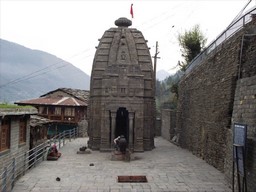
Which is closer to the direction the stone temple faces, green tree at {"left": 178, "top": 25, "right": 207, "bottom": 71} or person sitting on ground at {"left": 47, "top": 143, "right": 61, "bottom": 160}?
the person sitting on ground

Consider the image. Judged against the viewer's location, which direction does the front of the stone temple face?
facing the viewer

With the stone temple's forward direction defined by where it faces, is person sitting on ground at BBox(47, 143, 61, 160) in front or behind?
in front

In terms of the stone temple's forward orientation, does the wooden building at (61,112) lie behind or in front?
behind

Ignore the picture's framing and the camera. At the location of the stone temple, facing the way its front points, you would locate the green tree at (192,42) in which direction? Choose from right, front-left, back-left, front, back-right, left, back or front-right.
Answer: back-left

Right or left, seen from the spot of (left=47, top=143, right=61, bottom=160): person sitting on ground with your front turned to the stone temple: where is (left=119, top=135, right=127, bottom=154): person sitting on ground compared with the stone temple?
right

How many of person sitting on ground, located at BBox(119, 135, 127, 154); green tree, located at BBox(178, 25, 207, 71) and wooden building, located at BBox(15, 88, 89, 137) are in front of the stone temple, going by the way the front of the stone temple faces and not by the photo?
1

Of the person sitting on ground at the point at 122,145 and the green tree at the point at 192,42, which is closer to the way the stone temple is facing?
the person sitting on ground

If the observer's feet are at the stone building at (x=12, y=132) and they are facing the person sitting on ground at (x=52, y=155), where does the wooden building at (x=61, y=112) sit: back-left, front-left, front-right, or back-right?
front-left

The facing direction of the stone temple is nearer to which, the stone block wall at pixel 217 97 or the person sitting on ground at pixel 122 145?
the person sitting on ground

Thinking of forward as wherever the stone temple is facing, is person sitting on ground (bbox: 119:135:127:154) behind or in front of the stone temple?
in front

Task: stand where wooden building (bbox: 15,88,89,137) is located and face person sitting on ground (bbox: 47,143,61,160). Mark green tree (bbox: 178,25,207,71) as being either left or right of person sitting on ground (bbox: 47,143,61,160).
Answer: left
